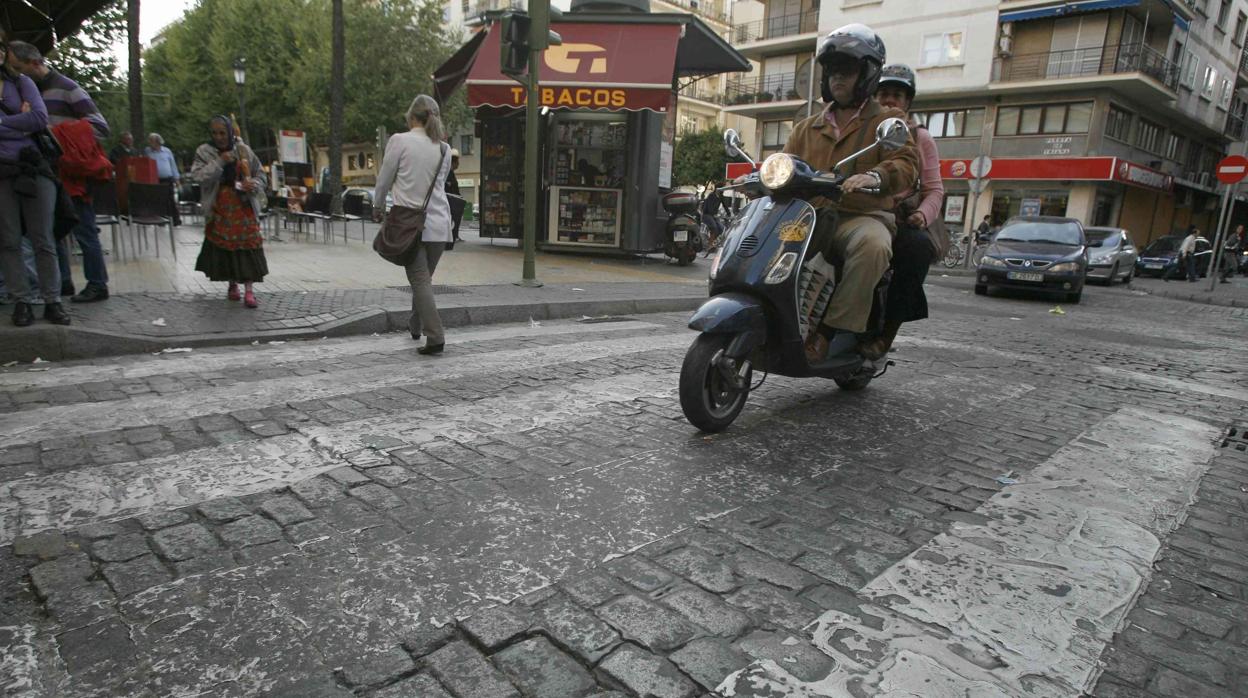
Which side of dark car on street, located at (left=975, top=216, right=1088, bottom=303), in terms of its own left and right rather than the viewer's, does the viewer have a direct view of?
front

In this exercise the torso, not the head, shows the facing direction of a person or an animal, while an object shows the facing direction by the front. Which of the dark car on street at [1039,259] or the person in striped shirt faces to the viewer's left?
the person in striped shirt

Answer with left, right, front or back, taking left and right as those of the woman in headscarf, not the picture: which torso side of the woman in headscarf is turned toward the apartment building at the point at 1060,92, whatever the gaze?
left

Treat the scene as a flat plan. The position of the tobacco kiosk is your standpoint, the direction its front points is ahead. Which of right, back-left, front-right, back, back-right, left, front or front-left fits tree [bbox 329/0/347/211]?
back-right

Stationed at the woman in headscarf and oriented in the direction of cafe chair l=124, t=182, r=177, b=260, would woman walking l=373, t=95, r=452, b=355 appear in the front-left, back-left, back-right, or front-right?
back-right

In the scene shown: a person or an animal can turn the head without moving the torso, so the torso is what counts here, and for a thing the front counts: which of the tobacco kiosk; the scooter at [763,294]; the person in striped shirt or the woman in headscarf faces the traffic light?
the tobacco kiosk

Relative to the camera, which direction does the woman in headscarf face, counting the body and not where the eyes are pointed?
toward the camera

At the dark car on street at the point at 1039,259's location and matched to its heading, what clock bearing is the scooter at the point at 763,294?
The scooter is roughly at 12 o'clock from the dark car on street.

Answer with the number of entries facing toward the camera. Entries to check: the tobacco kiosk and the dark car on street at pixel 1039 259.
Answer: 2

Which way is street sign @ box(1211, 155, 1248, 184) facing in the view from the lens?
facing the viewer

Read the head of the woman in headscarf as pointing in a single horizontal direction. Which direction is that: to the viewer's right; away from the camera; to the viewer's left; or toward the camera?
toward the camera

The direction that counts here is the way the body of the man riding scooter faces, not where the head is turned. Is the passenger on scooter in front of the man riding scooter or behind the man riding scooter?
behind

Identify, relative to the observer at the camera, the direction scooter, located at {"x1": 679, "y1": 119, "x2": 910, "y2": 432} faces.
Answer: facing the viewer and to the left of the viewer

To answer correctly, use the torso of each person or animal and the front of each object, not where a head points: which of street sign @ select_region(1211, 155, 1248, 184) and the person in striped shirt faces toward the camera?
the street sign

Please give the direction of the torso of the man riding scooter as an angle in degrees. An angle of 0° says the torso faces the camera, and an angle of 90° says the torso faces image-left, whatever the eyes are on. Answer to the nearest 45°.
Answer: approximately 45°

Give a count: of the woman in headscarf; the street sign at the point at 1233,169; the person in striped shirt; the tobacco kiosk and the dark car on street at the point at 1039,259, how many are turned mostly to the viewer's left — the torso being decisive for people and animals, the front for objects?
1

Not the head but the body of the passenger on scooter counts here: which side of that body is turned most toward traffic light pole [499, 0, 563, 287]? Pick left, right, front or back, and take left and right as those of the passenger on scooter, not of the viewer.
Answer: right
